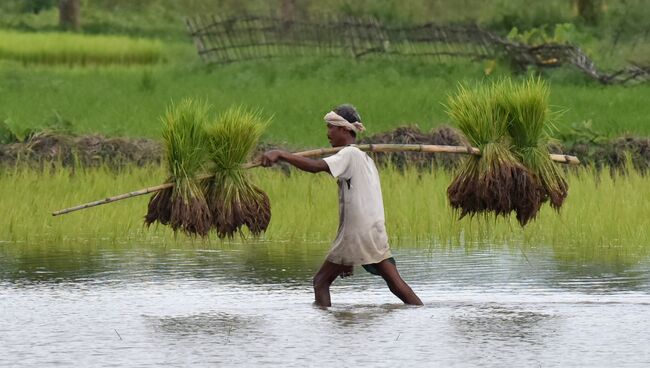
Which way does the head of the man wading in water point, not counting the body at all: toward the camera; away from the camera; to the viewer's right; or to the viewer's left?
to the viewer's left

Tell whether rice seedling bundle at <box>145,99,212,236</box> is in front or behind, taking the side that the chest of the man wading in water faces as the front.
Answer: in front

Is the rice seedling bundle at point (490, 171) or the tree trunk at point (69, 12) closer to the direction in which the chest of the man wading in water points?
the tree trunk

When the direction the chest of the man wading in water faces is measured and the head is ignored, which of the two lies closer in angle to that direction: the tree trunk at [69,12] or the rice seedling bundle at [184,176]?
the rice seedling bundle

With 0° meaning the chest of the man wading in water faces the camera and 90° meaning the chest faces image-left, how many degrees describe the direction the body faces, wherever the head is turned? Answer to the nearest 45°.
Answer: approximately 90°

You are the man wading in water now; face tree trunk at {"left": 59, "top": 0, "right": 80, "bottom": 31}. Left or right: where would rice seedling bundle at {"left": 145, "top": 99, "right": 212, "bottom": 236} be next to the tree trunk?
left

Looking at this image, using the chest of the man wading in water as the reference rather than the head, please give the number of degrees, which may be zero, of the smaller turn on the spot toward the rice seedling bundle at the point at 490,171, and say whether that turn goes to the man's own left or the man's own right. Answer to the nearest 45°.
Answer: approximately 135° to the man's own right
